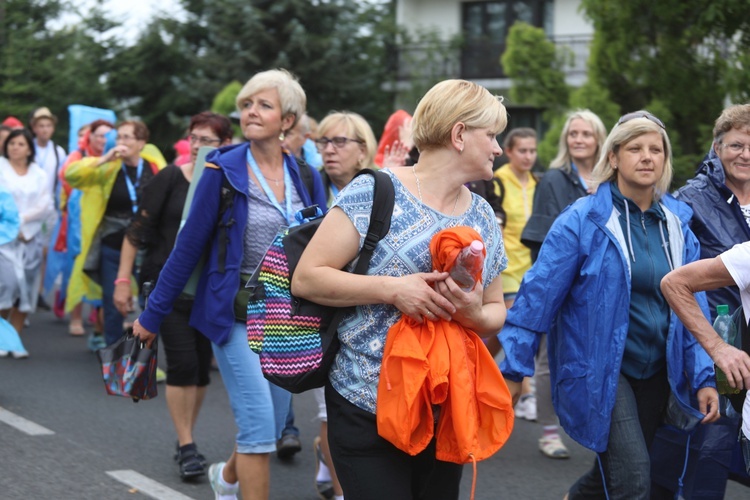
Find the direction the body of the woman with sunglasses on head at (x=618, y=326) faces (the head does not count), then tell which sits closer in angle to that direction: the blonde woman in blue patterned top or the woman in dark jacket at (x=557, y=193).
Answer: the blonde woman in blue patterned top

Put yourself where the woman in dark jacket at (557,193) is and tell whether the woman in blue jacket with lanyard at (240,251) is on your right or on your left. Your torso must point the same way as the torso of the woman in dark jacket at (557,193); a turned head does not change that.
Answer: on your right

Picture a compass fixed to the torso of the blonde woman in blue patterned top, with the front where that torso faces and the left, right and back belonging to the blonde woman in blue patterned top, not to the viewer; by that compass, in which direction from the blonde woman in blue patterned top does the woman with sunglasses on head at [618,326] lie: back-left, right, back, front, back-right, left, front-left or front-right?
left

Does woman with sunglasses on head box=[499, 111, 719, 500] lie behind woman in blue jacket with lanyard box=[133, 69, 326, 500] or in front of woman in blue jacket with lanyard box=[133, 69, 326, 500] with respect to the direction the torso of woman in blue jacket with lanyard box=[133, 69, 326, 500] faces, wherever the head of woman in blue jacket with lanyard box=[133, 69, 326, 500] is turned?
in front

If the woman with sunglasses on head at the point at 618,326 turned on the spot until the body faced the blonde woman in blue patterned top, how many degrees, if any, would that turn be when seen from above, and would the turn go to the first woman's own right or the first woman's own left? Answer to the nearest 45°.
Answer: approximately 90° to the first woman's own right

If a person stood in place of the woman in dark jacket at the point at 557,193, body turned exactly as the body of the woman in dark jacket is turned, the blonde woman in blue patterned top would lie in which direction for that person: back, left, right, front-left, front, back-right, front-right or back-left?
front-right

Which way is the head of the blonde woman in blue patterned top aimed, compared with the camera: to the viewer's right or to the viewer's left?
to the viewer's right

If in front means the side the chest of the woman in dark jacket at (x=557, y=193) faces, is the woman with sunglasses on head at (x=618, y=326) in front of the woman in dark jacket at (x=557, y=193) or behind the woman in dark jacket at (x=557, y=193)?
in front

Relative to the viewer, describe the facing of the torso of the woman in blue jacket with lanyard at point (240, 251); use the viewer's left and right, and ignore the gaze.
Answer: facing the viewer and to the right of the viewer

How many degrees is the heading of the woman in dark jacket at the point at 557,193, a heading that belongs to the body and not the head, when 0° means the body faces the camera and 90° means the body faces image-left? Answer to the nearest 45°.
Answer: approximately 315°

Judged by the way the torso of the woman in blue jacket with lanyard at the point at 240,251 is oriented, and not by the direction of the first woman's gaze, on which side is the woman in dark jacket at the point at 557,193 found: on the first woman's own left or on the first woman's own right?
on the first woman's own left
